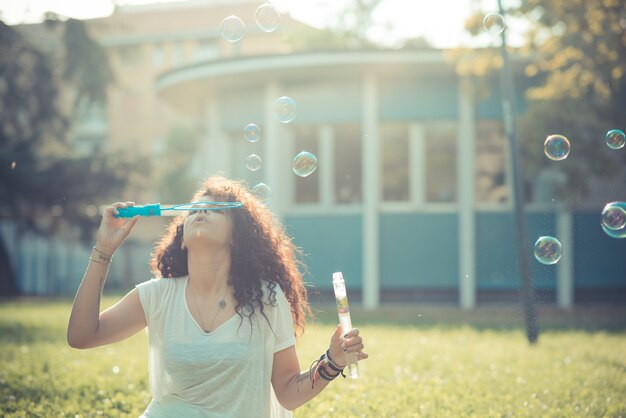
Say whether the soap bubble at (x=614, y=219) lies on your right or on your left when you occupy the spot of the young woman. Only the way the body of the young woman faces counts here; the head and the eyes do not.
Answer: on your left

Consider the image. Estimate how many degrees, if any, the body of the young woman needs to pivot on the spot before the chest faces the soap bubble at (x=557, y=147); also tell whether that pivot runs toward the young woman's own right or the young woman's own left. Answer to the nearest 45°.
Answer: approximately 135° to the young woman's own left

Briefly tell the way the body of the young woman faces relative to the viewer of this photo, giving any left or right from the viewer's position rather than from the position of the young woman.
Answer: facing the viewer

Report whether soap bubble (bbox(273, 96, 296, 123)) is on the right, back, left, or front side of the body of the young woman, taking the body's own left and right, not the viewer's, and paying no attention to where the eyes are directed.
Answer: back

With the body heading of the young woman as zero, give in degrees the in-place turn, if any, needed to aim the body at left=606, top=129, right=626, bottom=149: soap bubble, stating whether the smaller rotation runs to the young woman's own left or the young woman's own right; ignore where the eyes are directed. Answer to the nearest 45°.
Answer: approximately 135° to the young woman's own left

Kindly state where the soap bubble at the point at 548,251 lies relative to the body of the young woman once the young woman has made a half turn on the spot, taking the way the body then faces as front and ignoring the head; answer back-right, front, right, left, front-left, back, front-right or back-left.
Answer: front-right

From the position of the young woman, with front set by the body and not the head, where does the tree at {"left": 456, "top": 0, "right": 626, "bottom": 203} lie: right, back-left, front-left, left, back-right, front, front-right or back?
back-left

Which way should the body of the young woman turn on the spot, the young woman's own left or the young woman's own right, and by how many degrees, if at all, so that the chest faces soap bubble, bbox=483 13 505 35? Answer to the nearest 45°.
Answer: approximately 135° to the young woman's own left

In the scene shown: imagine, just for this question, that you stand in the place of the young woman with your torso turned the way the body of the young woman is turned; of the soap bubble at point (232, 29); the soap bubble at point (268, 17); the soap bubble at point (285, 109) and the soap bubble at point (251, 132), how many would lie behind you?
4
